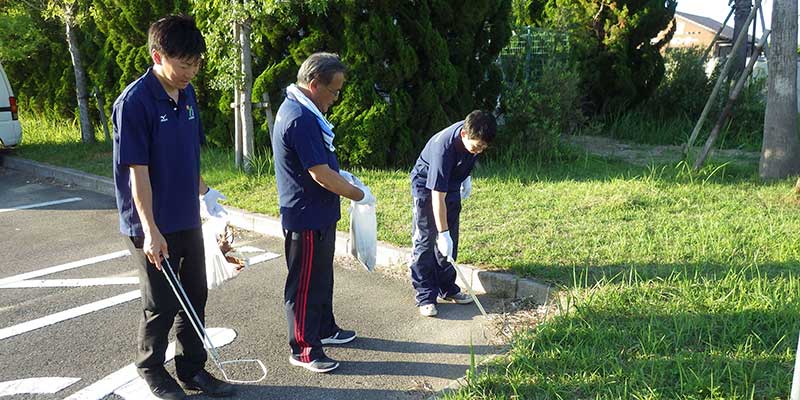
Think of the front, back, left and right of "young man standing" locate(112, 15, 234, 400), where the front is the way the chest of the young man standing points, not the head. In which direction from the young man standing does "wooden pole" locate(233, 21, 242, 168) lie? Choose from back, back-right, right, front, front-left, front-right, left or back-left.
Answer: back-left

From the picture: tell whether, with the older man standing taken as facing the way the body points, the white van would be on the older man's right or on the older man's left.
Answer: on the older man's left

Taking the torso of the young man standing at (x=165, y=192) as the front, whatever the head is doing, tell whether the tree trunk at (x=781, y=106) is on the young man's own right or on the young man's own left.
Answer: on the young man's own left

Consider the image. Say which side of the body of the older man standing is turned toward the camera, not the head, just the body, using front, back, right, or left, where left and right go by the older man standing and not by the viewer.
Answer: right

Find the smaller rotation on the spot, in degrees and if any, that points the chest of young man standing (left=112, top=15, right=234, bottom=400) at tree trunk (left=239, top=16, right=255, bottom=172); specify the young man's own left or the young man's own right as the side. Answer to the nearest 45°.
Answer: approximately 135° to the young man's own left

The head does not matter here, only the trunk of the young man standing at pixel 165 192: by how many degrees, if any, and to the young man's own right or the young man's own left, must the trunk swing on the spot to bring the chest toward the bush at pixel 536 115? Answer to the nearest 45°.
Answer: approximately 90° to the young man's own left

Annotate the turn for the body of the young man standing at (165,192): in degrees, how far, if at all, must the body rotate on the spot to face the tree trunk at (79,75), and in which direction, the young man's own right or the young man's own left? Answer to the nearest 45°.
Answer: approximately 135° to the young man's own left

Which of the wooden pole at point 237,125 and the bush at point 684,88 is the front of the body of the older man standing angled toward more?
the bush

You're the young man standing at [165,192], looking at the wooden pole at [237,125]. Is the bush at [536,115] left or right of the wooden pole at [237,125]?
right

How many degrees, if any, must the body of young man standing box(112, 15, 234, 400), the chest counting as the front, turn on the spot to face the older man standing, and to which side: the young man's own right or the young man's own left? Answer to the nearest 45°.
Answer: approximately 45° to the young man's own left

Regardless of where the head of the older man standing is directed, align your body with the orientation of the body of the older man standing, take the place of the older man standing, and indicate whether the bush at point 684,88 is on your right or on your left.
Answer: on your left

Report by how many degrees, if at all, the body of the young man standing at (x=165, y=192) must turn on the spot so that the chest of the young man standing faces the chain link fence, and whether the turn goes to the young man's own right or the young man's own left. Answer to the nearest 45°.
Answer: approximately 90° to the young man's own left

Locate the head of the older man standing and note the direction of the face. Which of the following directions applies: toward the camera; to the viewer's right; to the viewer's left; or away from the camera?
to the viewer's right

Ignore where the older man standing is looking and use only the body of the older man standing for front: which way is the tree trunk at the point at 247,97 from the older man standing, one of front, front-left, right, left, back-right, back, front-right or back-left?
left

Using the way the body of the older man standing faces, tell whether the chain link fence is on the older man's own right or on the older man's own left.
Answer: on the older man's own left
